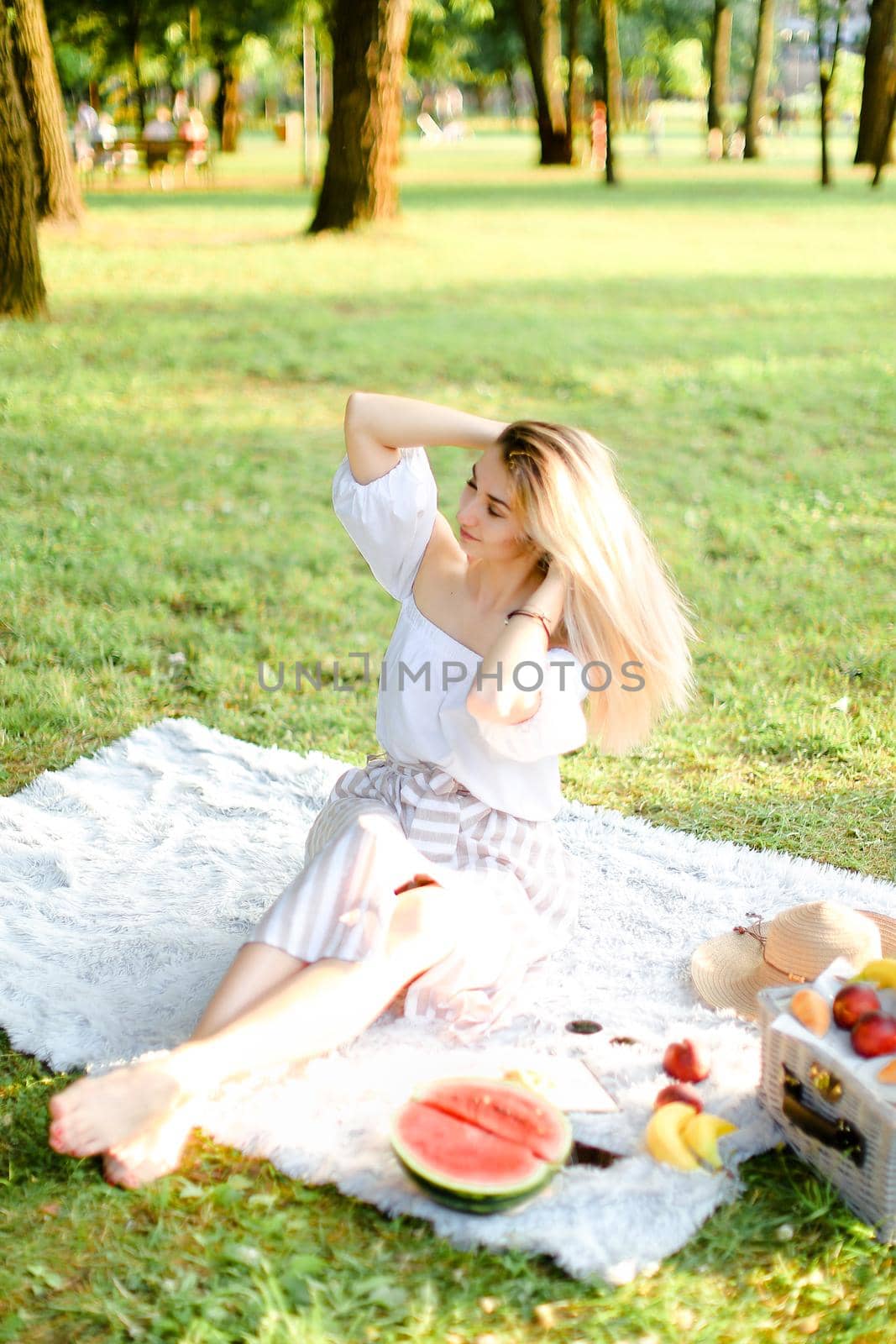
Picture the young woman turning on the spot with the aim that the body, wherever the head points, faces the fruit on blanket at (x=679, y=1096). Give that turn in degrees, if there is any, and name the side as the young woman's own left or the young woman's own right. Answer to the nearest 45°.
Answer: approximately 90° to the young woman's own left

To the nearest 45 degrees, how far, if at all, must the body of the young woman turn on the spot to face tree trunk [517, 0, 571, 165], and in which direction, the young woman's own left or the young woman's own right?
approximately 135° to the young woman's own right

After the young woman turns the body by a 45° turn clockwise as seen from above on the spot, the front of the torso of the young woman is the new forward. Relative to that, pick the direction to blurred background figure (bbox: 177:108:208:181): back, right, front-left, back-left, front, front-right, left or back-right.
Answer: right

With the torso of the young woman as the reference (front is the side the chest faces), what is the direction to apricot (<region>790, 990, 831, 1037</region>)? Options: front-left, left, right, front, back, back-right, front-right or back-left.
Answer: left

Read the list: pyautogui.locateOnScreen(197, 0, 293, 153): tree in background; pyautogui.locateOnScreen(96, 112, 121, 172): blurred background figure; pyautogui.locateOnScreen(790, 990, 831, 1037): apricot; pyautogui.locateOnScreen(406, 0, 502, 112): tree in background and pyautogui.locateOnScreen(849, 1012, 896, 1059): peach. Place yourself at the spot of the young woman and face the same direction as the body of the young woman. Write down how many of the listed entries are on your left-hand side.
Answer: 2

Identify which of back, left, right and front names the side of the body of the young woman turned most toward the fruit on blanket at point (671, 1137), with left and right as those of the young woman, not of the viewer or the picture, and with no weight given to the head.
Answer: left

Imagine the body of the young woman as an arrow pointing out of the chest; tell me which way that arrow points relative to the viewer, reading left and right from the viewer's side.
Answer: facing the viewer and to the left of the viewer

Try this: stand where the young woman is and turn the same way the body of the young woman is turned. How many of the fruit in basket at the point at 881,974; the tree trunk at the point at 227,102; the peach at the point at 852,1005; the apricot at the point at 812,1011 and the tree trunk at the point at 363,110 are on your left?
3

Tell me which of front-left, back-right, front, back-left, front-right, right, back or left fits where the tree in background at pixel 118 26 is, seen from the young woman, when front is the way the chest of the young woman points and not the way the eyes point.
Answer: back-right

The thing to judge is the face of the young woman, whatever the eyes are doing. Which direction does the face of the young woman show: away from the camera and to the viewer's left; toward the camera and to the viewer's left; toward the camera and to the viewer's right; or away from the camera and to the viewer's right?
toward the camera and to the viewer's left

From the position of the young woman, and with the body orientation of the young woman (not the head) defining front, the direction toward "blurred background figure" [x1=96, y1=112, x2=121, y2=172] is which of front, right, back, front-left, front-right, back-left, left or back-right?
back-right

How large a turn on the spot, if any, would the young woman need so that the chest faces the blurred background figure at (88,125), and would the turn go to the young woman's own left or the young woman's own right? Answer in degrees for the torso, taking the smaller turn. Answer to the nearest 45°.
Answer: approximately 135° to the young woman's own right

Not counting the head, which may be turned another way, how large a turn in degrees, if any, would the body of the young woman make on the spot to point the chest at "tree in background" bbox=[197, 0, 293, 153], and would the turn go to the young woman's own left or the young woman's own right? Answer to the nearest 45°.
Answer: approximately 135° to the young woman's own right

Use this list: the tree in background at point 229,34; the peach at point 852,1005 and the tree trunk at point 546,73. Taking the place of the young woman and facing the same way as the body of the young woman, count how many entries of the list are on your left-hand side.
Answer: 1

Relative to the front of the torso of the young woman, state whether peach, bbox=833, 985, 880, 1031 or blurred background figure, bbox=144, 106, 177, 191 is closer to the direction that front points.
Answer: the peach

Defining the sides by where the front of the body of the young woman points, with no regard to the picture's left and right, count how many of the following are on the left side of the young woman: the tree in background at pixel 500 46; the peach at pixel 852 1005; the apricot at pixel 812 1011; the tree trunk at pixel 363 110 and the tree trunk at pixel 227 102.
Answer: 2

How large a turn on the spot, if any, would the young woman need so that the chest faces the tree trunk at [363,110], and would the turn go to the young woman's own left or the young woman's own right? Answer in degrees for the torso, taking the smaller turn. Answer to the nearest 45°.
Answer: approximately 135° to the young woman's own right

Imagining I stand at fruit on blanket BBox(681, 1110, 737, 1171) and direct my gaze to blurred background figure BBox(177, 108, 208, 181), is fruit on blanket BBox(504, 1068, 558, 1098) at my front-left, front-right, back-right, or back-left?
front-left
